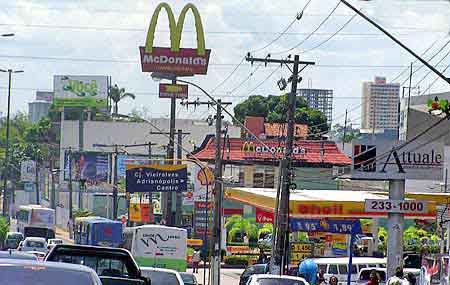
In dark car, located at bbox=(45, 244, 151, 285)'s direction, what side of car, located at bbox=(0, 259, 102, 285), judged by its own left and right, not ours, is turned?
front

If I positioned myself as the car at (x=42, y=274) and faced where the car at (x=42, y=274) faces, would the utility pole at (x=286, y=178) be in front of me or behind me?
in front

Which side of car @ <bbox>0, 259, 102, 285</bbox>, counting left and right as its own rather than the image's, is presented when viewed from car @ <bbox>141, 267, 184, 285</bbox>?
front

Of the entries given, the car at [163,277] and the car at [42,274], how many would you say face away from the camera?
2

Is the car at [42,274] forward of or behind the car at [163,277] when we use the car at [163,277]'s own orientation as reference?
behind

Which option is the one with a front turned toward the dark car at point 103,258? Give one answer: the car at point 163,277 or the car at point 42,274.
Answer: the car at point 42,274

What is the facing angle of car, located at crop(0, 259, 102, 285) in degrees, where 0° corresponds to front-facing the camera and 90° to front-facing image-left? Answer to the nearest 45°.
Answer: approximately 180°

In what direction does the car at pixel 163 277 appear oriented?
away from the camera
